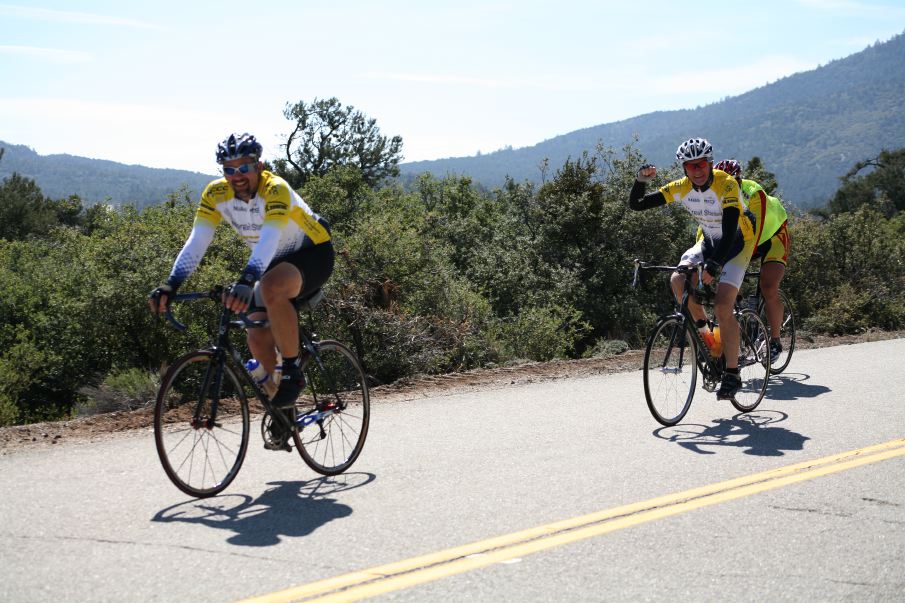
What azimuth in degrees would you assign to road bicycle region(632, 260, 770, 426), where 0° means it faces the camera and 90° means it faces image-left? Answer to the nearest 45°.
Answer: approximately 45°

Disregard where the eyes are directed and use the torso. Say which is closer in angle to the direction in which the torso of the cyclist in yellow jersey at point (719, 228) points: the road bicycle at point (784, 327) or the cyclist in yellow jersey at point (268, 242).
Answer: the cyclist in yellow jersey

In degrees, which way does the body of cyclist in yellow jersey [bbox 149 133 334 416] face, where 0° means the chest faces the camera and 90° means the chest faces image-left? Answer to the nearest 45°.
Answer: approximately 45°

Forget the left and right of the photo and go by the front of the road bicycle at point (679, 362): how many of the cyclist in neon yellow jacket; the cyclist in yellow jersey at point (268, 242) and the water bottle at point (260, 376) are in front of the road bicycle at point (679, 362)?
2

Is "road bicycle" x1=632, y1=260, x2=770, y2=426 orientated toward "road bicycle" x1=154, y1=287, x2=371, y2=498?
yes
